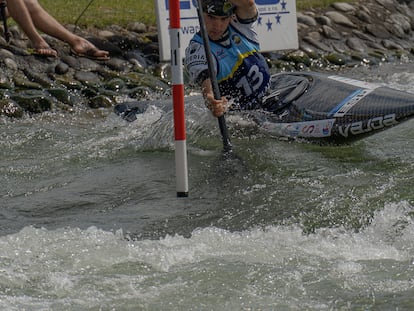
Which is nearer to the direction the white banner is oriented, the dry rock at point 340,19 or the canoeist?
the canoeist

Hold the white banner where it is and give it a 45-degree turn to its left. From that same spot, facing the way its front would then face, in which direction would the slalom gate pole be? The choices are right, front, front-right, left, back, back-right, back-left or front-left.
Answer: front-right

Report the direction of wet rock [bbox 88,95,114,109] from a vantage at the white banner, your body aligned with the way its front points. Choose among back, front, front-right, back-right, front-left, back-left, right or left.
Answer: front-right

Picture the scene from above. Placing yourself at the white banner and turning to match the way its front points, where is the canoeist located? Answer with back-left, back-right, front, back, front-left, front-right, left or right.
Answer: front

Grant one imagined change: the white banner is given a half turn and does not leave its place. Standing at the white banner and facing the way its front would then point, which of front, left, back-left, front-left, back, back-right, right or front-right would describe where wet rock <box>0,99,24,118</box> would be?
back-left

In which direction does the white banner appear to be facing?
toward the camera

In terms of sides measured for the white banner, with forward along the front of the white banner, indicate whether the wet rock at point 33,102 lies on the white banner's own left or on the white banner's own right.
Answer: on the white banner's own right
